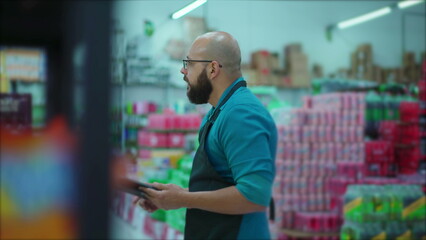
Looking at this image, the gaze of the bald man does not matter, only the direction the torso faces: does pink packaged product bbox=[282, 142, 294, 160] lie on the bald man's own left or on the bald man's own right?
on the bald man's own right

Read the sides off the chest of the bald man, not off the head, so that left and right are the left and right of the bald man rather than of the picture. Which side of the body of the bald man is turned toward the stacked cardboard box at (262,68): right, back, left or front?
right

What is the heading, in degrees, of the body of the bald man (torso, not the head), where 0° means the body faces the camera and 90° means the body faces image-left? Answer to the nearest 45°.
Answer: approximately 90°

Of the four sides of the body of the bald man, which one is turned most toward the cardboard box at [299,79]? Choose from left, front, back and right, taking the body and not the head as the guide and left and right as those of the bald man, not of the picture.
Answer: right

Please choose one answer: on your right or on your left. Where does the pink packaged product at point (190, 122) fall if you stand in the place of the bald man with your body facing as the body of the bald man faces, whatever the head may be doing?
on your right

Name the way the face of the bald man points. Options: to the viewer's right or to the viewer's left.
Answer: to the viewer's left

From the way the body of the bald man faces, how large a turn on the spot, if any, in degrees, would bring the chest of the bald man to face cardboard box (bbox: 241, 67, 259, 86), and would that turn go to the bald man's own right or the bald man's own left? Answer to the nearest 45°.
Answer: approximately 90° to the bald man's own right

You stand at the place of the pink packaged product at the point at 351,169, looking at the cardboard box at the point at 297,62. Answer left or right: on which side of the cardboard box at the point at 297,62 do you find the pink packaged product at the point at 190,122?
left
